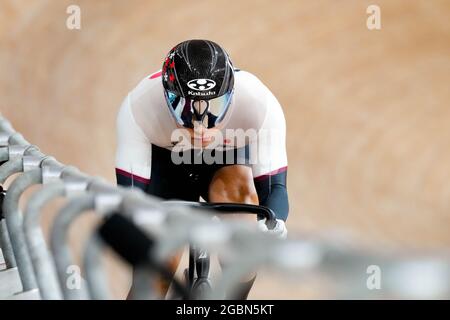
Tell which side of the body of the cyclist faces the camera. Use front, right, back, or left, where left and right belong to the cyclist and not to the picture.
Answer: front

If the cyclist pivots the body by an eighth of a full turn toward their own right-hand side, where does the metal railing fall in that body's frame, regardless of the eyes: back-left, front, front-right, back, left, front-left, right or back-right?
front-left

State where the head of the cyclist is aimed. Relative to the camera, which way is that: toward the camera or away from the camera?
toward the camera
